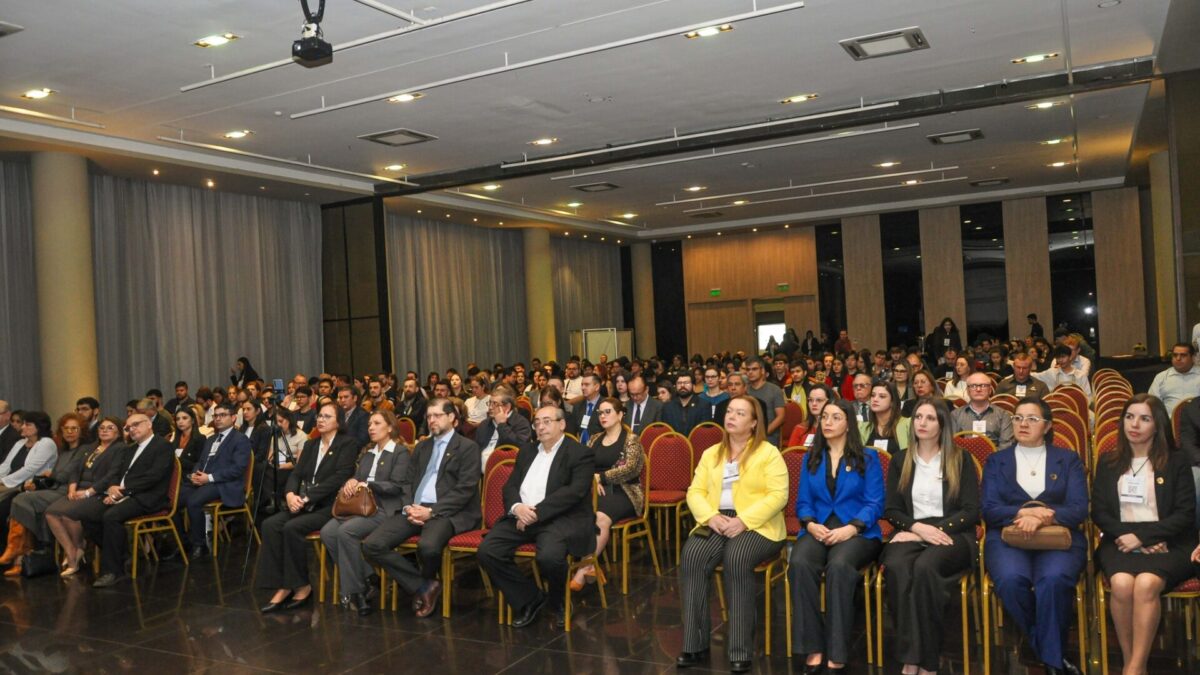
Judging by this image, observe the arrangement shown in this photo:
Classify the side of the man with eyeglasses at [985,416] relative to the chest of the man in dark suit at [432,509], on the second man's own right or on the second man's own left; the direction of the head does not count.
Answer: on the second man's own left

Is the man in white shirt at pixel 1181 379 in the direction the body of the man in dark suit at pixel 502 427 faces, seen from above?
no

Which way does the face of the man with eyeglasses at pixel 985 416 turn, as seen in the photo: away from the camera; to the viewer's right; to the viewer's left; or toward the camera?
toward the camera

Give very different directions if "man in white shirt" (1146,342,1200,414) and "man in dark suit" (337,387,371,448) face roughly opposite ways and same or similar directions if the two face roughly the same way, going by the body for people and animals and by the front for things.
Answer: same or similar directions

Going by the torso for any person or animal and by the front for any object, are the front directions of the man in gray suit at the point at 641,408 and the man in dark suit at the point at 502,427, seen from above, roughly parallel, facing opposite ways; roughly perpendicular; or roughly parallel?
roughly parallel

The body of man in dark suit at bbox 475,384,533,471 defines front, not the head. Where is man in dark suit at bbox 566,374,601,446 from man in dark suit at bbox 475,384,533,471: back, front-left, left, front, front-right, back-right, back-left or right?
back

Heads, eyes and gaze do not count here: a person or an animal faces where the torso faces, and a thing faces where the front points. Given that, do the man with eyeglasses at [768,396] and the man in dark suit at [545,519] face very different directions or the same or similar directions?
same or similar directions

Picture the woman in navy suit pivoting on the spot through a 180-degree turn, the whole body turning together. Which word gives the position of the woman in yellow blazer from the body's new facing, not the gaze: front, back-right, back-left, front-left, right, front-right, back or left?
left

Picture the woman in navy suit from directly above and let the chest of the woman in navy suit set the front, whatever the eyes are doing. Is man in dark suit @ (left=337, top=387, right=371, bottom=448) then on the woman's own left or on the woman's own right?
on the woman's own right

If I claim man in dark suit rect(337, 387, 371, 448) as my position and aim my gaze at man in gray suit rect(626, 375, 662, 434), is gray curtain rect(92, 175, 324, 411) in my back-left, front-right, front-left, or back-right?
back-left

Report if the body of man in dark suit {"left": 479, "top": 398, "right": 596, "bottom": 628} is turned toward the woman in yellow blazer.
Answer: no

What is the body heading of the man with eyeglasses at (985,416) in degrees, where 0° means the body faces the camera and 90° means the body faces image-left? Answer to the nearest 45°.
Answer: approximately 0°

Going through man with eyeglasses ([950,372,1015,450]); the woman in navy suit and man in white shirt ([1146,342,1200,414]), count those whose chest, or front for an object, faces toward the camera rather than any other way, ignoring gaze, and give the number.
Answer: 3

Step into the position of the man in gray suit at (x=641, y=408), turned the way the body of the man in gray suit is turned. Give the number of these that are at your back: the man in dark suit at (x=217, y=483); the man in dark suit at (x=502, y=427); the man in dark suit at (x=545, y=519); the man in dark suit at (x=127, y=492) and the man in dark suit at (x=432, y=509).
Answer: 0

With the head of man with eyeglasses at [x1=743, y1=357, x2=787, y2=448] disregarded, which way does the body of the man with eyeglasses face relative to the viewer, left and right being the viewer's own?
facing the viewer and to the left of the viewer

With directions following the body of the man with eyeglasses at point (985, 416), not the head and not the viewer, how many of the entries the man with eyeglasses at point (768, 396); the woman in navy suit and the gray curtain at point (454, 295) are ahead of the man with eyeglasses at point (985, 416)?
1

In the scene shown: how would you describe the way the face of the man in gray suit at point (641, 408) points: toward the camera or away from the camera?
toward the camera

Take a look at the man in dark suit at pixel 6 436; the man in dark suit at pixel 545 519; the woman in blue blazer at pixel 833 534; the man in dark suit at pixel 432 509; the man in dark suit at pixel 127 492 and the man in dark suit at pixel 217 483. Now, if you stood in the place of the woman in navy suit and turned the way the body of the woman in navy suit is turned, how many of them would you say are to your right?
6

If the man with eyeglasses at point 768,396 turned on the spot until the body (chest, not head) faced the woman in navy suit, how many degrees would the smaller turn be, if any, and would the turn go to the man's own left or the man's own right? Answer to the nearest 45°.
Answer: approximately 45° to the man's own left

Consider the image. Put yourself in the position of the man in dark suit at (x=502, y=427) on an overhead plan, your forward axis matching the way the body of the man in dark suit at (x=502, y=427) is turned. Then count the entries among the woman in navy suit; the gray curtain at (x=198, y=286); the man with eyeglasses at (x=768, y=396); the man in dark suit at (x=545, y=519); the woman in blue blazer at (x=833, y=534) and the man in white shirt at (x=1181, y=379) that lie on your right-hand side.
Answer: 1
